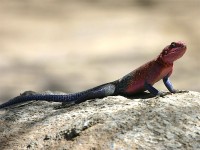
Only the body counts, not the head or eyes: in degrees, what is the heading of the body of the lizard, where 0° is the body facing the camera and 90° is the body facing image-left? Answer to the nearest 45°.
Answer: approximately 270°
